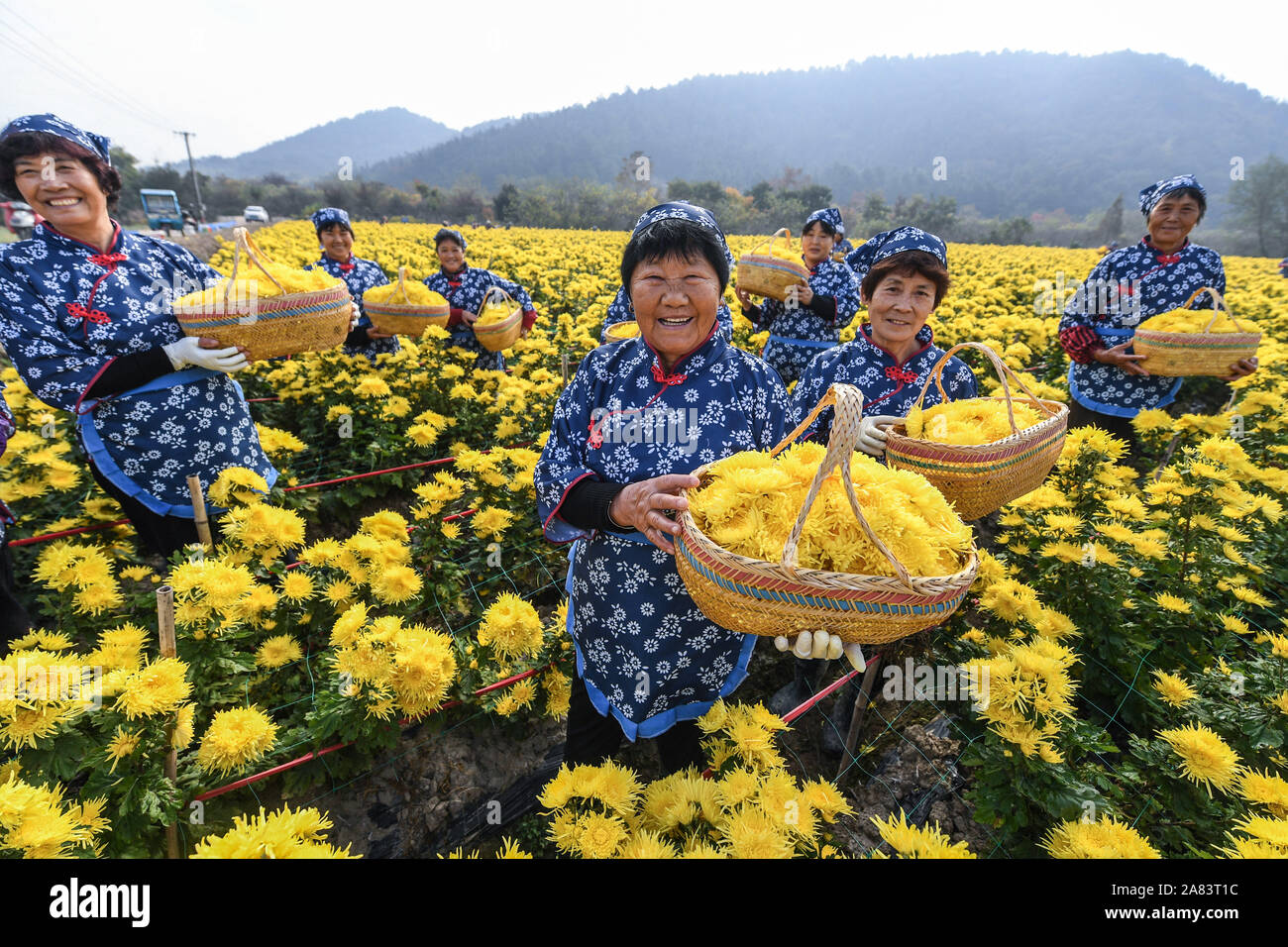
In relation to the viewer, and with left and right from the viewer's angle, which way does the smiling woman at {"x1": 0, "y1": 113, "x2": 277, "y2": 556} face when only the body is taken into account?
facing the viewer and to the right of the viewer

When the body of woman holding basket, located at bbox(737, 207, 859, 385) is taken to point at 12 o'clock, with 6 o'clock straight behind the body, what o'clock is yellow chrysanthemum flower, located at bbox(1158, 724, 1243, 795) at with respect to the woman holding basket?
The yellow chrysanthemum flower is roughly at 10 o'clock from the woman holding basket.

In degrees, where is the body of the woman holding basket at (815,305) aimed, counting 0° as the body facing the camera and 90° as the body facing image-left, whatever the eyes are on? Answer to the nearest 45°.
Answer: approximately 45°

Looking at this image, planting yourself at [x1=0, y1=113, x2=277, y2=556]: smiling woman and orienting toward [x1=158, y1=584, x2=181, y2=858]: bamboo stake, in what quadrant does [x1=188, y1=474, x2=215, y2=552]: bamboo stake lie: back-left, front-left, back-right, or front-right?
front-left

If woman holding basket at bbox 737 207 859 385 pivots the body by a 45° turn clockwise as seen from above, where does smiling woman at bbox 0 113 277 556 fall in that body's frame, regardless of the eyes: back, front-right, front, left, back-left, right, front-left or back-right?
front-left

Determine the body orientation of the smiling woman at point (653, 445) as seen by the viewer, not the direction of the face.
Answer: toward the camera

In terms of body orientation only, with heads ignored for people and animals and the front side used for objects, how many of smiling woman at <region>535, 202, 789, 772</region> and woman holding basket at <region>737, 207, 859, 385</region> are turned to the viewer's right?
0

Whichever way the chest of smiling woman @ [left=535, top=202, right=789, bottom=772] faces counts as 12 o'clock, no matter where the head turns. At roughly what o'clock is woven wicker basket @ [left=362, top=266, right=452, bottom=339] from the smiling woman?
The woven wicker basket is roughly at 5 o'clock from the smiling woman.

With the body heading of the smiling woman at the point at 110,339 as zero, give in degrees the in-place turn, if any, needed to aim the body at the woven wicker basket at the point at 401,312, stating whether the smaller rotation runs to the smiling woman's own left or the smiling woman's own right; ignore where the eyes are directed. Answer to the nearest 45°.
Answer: approximately 90° to the smiling woman's own left

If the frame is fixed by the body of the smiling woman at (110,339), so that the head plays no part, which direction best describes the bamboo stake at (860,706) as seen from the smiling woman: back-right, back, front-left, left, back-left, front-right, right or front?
front

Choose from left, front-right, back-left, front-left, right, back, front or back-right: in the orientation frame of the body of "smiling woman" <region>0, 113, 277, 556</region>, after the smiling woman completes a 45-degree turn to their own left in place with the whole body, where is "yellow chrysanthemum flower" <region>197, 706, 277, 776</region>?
right
